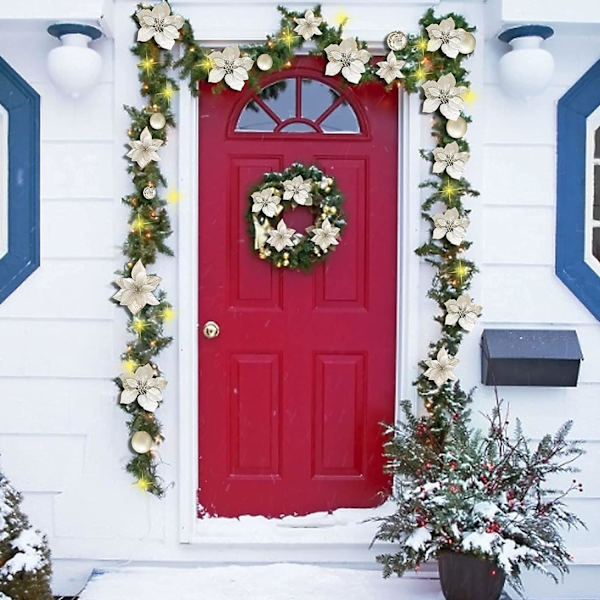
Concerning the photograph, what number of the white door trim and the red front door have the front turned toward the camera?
2

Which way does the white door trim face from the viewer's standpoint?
toward the camera

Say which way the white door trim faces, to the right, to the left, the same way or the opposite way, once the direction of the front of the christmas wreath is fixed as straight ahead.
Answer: the same way

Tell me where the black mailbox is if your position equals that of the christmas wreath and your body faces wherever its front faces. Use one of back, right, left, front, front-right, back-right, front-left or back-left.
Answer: left

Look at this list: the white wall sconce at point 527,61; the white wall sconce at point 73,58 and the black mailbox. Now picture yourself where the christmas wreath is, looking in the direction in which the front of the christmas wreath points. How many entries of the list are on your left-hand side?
2

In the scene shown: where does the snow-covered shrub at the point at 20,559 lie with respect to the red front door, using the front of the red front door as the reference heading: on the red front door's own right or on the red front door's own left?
on the red front door's own right

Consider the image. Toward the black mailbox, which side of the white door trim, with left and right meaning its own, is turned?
left

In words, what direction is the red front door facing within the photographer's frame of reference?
facing the viewer

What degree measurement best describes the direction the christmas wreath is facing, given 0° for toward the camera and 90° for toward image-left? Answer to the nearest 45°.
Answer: approximately 0°

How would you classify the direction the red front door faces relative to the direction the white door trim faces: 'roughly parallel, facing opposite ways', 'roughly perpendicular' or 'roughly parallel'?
roughly parallel
